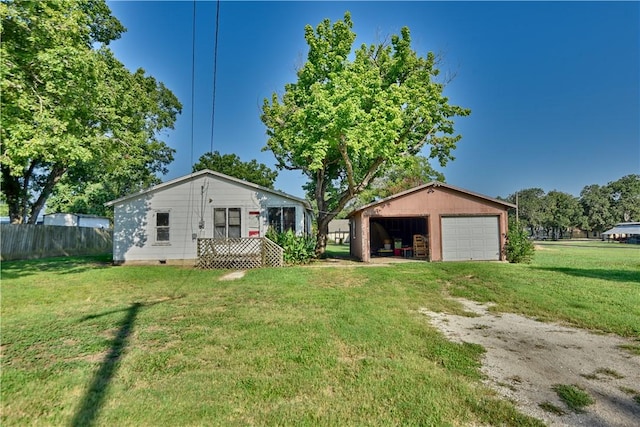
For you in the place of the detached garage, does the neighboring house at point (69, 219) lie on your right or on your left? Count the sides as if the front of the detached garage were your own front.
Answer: on your right

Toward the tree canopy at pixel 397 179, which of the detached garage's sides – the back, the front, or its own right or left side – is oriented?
back

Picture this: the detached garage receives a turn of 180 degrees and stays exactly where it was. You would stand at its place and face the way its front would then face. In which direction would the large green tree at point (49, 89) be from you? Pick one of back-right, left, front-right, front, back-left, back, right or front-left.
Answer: back-left

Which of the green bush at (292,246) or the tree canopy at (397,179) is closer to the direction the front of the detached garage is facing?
the green bush

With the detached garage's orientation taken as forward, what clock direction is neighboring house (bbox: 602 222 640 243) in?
The neighboring house is roughly at 7 o'clock from the detached garage.

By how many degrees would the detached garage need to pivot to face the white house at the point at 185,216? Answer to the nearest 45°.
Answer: approximately 90° to its right

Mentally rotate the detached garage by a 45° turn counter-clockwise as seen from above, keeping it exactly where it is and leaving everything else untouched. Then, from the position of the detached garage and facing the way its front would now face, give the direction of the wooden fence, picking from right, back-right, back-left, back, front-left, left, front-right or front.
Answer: back-right

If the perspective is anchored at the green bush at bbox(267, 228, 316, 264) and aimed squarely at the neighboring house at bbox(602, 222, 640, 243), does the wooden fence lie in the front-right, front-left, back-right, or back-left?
back-left

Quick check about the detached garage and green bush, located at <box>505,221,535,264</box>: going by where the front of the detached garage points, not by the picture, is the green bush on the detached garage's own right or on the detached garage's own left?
on the detached garage's own left

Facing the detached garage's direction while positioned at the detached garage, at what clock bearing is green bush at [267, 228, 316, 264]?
The green bush is roughly at 2 o'clock from the detached garage.

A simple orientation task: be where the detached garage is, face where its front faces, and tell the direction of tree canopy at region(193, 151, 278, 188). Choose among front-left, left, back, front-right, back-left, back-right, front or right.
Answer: back-right

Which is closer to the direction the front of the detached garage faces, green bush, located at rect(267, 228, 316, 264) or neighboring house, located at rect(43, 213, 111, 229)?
the green bush

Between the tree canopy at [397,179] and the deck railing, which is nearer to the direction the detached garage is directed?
the deck railing

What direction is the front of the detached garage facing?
toward the camera

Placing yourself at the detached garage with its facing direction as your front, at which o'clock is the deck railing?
The deck railing is roughly at 2 o'clock from the detached garage.

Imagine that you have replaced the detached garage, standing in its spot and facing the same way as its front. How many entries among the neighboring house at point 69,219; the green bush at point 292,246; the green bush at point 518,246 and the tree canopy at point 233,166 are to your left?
1
